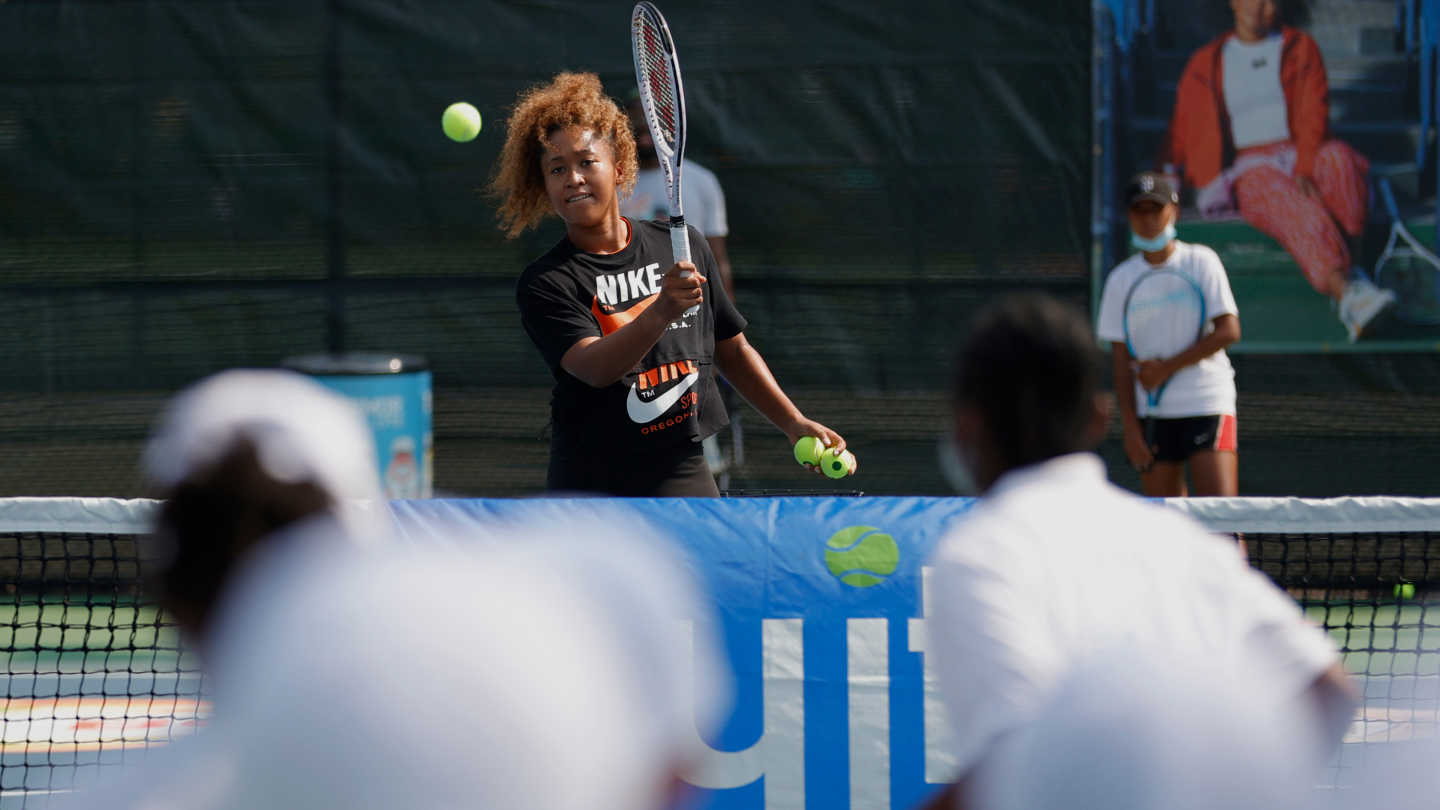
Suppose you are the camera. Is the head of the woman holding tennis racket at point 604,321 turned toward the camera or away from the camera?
toward the camera

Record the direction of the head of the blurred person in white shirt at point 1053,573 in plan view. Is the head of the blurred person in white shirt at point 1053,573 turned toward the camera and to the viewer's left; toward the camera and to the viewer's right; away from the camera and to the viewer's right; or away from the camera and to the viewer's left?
away from the camera and to the viewer's left

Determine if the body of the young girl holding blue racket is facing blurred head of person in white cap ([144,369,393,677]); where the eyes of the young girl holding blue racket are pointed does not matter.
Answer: yes

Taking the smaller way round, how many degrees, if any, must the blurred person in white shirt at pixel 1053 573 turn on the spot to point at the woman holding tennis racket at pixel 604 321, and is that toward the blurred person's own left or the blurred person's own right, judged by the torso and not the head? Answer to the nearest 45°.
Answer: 0° — they already face them

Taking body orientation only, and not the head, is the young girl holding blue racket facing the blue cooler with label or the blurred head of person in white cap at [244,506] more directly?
the blurred head of person in white cap

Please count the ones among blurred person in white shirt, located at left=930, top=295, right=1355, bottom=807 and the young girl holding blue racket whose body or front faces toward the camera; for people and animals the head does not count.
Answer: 1

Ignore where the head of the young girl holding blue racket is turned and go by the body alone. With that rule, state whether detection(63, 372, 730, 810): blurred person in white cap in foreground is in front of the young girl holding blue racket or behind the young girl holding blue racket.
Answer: in front

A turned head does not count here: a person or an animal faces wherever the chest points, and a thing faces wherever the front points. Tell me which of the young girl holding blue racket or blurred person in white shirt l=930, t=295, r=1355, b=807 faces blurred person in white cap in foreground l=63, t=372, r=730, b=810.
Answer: the young girl holding blue racket

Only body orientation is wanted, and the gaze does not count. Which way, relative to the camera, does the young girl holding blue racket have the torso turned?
toward the camera

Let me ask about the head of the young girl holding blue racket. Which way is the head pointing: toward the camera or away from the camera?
toward the camera

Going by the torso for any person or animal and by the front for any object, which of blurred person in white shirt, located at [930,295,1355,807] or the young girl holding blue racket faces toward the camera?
the young girl holding blue racket

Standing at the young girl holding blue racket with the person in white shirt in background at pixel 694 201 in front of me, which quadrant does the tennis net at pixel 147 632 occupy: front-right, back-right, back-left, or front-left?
front-left

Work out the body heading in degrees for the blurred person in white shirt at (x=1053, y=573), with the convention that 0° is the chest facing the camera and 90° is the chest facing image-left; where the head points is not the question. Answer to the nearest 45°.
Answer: approximately 135°
